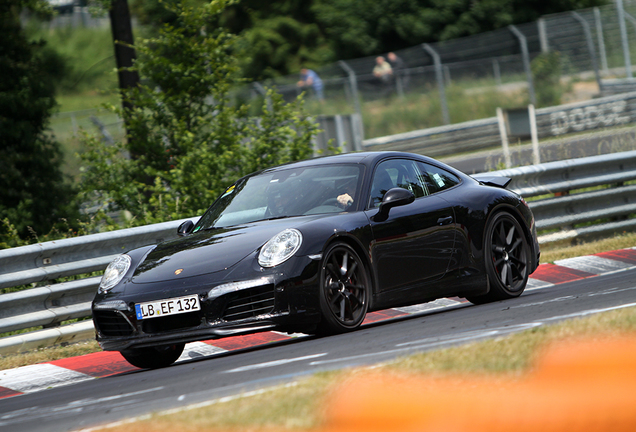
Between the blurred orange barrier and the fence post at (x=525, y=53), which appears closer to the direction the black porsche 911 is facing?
the blurred orange barrier

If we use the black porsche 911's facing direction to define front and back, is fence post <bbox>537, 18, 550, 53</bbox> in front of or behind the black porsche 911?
behind

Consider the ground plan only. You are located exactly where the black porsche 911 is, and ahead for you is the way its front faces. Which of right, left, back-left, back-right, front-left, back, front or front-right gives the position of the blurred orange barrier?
front-left

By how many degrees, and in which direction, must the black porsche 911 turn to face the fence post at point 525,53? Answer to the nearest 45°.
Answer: approximately 135° to its right

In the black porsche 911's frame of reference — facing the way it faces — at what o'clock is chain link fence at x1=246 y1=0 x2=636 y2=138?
The chain link fence is roughly at 5 o'clock from the black porsche 911.

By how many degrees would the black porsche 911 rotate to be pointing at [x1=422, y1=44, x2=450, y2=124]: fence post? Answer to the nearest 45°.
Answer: approximately 135° to its right

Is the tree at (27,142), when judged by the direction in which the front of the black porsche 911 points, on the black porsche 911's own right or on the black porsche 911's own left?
on the black porsche 911's own right

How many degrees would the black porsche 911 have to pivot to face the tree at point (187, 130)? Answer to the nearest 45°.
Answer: approximately 135° to its right

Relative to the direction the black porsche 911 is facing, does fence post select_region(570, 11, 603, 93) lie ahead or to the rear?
to the rear

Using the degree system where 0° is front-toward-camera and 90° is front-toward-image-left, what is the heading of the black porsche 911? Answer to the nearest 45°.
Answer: approximately 45°

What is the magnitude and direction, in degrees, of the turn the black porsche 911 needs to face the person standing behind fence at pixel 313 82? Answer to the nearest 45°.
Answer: approximately 135° to its right

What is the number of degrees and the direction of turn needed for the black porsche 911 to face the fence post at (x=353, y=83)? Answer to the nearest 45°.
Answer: approximately 135° to its right

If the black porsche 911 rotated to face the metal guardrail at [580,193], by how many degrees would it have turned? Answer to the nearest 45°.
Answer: approximately 180°

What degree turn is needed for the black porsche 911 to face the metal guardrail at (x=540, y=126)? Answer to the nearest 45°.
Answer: approximately 135° to its right
